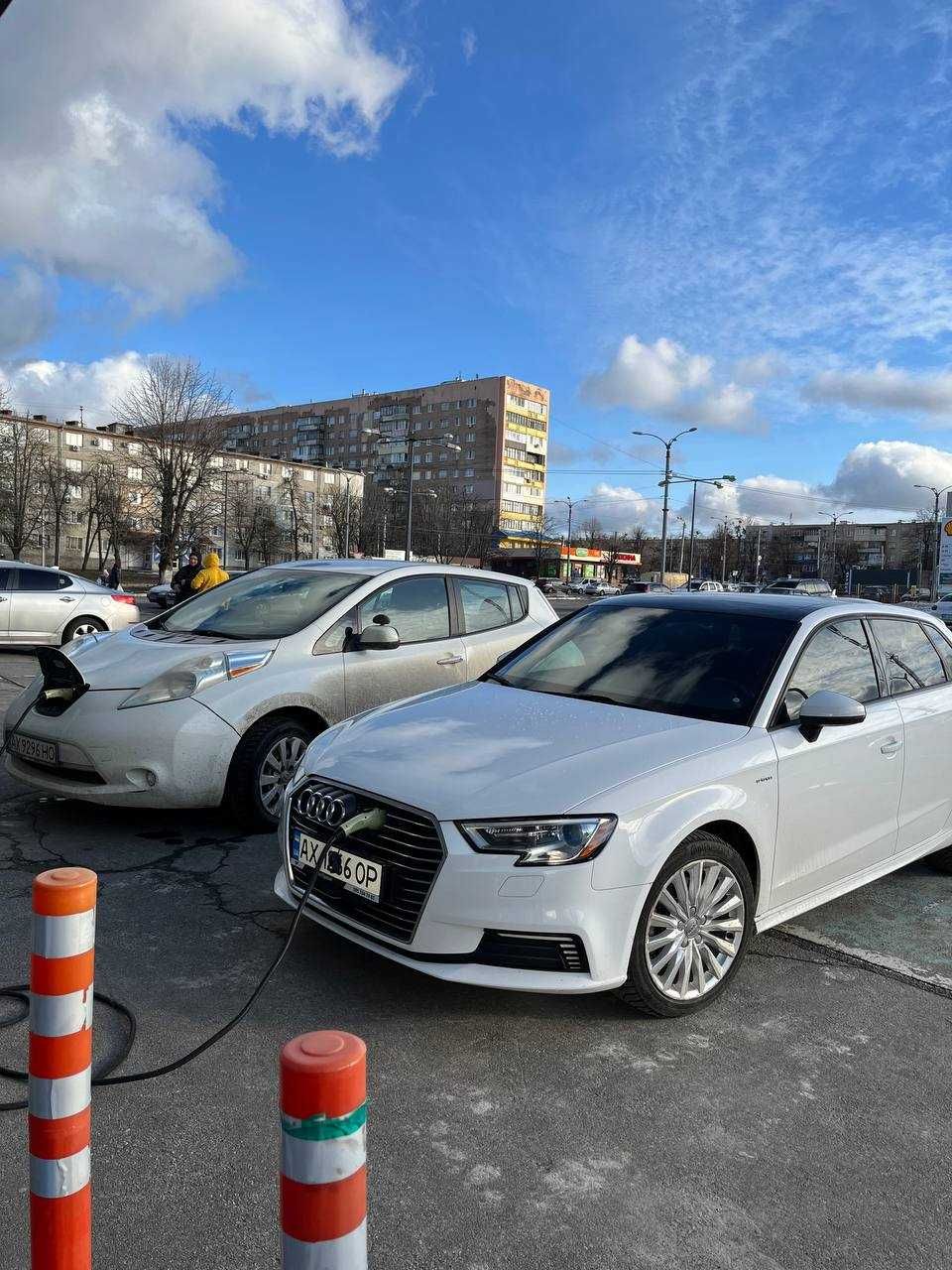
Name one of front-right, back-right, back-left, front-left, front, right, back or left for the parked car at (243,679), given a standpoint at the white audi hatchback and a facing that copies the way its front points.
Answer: right

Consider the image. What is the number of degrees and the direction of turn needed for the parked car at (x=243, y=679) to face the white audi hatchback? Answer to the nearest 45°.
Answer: approximately 90° to its left

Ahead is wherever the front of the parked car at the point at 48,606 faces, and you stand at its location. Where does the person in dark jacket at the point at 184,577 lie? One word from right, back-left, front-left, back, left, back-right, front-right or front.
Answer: back-right

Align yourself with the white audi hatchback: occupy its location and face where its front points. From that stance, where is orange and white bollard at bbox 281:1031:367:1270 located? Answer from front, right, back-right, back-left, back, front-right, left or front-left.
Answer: front-left

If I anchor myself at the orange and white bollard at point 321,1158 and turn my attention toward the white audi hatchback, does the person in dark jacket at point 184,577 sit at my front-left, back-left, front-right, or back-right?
front-left

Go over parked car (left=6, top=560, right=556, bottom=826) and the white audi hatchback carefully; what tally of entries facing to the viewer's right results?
0

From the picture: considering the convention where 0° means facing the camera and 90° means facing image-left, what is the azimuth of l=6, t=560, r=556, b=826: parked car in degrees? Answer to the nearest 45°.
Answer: approximately 45°

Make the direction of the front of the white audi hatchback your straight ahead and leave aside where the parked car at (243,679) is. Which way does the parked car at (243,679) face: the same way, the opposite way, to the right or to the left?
the same way

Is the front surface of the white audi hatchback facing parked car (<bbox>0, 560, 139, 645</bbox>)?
no

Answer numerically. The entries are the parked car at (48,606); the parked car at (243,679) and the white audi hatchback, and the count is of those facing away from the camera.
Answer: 0

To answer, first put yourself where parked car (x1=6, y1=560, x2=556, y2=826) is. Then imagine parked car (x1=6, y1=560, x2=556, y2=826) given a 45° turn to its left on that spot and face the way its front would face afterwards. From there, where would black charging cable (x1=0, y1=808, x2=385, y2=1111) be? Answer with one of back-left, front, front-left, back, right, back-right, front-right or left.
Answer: front

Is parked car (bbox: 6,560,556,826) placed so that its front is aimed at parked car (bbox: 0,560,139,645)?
no

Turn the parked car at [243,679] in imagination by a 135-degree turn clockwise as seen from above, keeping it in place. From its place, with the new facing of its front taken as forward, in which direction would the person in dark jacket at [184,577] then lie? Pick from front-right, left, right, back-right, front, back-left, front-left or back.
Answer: front

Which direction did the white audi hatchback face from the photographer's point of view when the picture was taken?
facing the viewer and to the left of the viewer

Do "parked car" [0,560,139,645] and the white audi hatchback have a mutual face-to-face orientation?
no

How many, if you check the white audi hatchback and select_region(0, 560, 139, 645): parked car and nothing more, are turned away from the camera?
0

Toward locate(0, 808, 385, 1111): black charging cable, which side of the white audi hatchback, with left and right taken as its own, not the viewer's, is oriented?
front

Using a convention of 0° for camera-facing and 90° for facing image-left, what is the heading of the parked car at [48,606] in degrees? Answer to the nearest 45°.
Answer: approximately 90°
